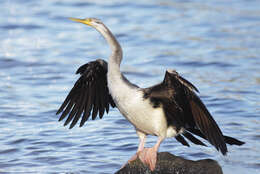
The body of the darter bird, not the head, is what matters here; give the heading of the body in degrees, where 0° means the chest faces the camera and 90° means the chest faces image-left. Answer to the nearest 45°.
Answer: approximately 45°
